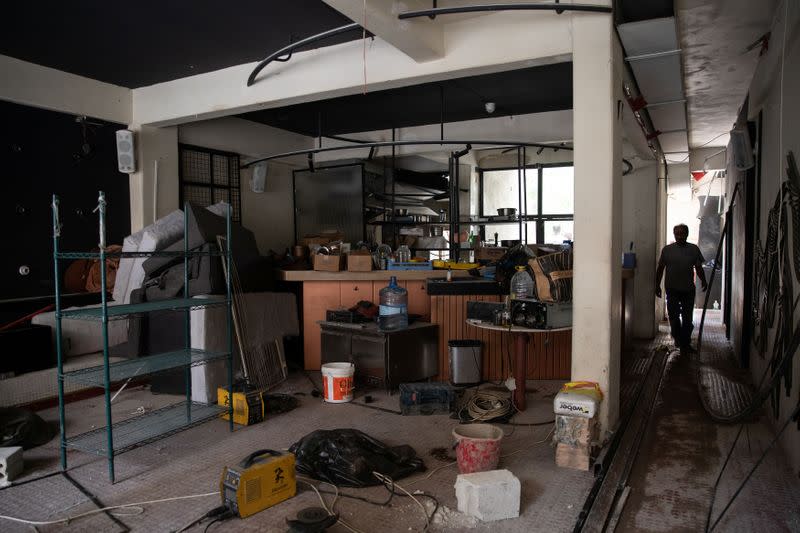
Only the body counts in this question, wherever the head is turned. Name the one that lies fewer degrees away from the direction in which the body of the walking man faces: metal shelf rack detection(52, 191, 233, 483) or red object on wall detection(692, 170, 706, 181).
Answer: the metal shelf rack

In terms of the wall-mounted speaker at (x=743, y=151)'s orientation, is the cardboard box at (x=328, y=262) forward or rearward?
forward

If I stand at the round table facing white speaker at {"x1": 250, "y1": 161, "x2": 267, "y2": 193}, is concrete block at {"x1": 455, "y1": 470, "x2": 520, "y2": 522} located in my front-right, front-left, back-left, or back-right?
back-left

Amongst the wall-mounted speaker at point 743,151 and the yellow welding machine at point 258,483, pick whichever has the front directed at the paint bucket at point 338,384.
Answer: the wall-mounted speaker

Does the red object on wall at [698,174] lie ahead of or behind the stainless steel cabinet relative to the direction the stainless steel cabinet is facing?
behind

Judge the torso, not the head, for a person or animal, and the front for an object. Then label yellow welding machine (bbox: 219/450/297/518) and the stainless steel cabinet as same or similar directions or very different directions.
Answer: same or similar directions

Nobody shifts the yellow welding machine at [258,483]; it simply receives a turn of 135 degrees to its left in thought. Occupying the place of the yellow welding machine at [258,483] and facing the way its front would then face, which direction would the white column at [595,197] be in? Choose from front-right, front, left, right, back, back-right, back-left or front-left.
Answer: front

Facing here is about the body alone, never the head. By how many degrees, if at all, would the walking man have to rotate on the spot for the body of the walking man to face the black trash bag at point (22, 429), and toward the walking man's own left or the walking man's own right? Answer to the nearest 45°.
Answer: approximately 45° to the walking man's own right

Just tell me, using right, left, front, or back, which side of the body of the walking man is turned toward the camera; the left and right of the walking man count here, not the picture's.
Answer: front

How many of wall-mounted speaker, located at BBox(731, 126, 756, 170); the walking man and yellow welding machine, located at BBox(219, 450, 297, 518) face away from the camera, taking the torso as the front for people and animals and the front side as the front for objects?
0

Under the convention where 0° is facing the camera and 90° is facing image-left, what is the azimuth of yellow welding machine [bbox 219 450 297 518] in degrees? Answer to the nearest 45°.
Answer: approximately 45°

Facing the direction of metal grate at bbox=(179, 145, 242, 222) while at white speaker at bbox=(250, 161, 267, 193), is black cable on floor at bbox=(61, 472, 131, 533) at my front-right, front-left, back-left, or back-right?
front-left

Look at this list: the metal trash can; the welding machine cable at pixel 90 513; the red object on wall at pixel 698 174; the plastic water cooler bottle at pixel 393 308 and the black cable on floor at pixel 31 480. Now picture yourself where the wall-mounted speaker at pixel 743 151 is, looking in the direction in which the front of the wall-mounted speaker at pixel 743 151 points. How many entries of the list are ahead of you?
4

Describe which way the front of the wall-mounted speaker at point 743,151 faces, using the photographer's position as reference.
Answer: facing the viewer and to the left of the viewer

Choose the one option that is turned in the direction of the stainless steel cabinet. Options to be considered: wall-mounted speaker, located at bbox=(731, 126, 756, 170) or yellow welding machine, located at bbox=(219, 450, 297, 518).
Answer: the wall-mounted speaker

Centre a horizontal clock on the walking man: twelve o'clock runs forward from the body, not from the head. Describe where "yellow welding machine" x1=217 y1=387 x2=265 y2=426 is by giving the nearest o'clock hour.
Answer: The yellow welding machine is roughly at 1 o'clock from the walking man.

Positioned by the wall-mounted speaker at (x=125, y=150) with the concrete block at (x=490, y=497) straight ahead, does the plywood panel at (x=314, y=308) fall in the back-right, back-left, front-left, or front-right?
front-left
